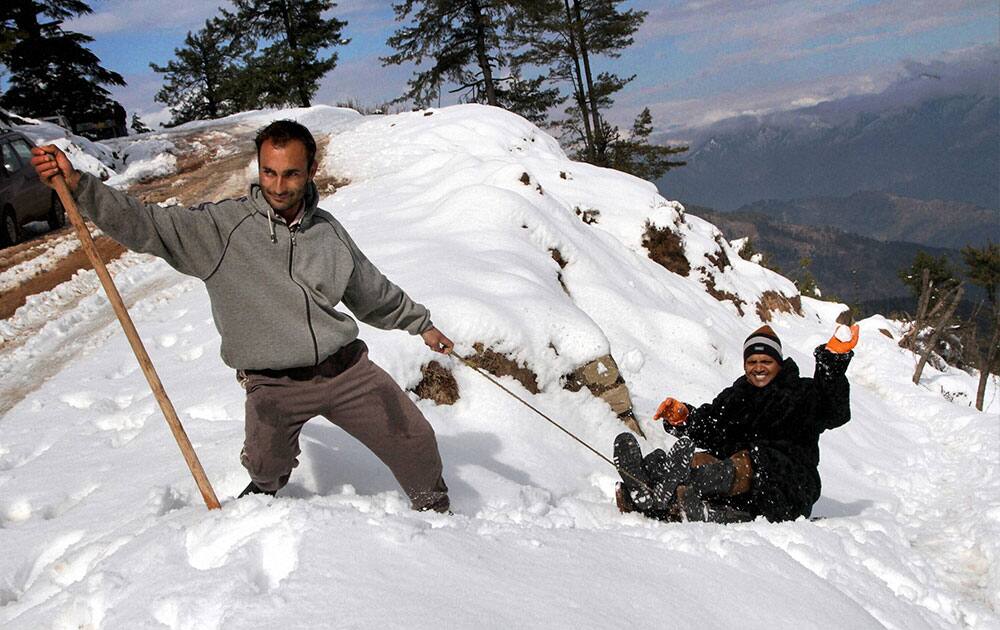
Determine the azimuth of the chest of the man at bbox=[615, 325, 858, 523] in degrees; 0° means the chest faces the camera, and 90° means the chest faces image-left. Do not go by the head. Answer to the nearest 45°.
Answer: approximately 45°

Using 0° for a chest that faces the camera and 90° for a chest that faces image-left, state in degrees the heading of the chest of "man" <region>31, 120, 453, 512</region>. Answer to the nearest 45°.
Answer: approximately 0°

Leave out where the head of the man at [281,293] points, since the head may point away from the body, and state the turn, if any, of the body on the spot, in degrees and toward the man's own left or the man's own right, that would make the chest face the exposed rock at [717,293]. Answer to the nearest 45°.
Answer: approximately 135° to the man's own left

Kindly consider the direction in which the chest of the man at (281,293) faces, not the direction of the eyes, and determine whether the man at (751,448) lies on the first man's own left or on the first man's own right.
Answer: on the first man's own left

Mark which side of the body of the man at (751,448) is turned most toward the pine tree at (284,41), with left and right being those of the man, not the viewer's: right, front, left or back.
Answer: right

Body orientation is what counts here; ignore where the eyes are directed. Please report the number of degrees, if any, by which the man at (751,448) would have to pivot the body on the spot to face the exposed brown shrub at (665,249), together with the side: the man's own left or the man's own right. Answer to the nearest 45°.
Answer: approximately 135° to the man's own right

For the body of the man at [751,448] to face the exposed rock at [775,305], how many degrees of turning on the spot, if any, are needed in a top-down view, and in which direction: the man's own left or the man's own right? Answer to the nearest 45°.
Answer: approximately 135° to the man's own right
